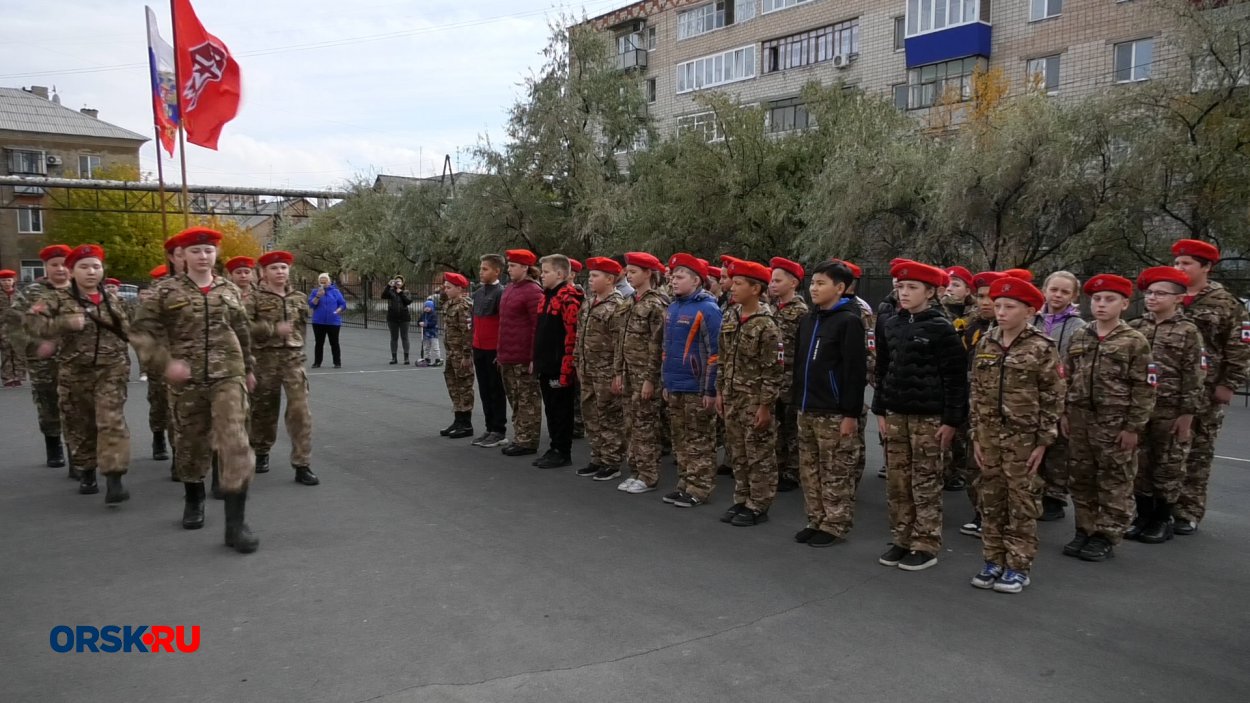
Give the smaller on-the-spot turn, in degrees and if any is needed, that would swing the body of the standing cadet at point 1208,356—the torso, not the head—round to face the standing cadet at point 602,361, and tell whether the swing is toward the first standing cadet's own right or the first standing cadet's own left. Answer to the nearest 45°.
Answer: approximately 45° to the first standing cadet's own right

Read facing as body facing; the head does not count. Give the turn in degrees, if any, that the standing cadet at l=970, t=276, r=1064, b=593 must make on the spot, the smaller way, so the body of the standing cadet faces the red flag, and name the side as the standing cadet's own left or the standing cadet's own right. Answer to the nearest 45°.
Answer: approximately 45° to the standing cadet's own right

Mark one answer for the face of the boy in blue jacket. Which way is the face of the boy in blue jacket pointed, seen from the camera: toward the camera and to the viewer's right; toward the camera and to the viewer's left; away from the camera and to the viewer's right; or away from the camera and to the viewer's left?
toward the camera and to the viewer's left

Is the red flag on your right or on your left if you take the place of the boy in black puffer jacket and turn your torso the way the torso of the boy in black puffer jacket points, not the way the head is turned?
on your right

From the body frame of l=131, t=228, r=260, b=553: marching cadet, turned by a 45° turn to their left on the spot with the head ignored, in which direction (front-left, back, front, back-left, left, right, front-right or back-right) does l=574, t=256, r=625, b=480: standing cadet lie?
front-left

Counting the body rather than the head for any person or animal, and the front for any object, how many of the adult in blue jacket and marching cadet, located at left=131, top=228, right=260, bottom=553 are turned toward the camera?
2

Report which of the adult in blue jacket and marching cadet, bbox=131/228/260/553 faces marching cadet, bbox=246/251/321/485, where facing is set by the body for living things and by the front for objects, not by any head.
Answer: the adult in blue jacket

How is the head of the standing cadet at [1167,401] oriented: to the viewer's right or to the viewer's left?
to the viewer's left

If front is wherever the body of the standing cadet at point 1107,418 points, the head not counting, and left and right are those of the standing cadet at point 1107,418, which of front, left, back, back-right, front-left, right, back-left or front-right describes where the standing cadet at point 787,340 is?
front-right

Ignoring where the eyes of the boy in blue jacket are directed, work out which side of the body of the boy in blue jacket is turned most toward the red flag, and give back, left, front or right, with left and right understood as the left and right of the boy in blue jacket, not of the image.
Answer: right

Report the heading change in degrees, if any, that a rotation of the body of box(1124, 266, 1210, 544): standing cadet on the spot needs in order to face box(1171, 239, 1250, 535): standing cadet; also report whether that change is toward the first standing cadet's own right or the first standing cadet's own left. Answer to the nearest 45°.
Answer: approximately 180°
